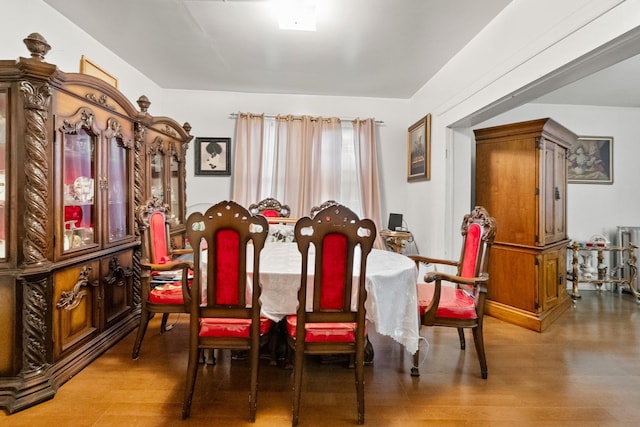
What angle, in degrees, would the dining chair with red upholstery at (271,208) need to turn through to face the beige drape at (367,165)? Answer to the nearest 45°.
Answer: approximately 90° to its left

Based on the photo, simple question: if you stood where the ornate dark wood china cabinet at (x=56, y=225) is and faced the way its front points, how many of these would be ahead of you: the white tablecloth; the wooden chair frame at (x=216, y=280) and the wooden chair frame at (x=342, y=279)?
3

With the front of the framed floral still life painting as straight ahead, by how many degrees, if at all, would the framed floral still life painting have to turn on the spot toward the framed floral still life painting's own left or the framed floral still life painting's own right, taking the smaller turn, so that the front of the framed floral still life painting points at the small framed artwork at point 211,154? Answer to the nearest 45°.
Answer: approximately 45° to the framed floral still life painting's own right

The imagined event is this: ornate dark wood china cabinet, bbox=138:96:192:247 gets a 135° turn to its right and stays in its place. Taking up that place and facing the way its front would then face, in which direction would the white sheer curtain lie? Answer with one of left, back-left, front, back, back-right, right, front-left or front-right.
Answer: back

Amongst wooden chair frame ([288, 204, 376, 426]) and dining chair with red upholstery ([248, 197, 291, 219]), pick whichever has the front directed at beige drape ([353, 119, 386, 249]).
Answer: the wooden chair frame

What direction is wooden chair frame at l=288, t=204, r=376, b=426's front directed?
away from the camera

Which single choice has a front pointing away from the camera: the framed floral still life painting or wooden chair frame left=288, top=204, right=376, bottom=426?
the wooden chair frame

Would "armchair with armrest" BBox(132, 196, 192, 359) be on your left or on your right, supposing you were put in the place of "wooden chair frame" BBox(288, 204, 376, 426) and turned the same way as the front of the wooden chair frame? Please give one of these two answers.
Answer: on your left

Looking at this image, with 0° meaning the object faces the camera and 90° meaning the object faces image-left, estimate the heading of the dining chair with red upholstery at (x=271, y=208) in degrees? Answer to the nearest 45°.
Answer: approximately 0°

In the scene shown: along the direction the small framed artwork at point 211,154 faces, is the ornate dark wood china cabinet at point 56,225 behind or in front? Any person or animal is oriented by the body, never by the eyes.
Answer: in front

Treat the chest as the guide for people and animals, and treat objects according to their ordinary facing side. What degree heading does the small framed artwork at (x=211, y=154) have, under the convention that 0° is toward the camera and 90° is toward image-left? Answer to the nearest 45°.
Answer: approximately 0°

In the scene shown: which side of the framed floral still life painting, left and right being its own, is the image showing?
front

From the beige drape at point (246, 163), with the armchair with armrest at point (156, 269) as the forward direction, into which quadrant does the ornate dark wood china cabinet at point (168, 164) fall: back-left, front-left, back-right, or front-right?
front-right

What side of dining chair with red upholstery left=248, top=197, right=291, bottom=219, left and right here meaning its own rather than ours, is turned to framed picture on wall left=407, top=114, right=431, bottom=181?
left

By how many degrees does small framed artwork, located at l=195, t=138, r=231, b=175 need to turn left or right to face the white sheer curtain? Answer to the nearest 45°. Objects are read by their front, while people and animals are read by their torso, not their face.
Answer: approximately 90° to its left

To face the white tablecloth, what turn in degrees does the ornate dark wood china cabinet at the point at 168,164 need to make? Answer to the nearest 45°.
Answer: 0° — it already faces it
